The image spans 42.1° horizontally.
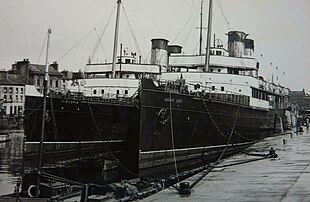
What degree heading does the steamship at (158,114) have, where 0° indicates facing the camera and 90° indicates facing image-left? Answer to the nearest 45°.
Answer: approximately 45°

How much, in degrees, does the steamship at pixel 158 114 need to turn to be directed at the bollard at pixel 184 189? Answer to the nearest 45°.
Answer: approximately 45° to its left
